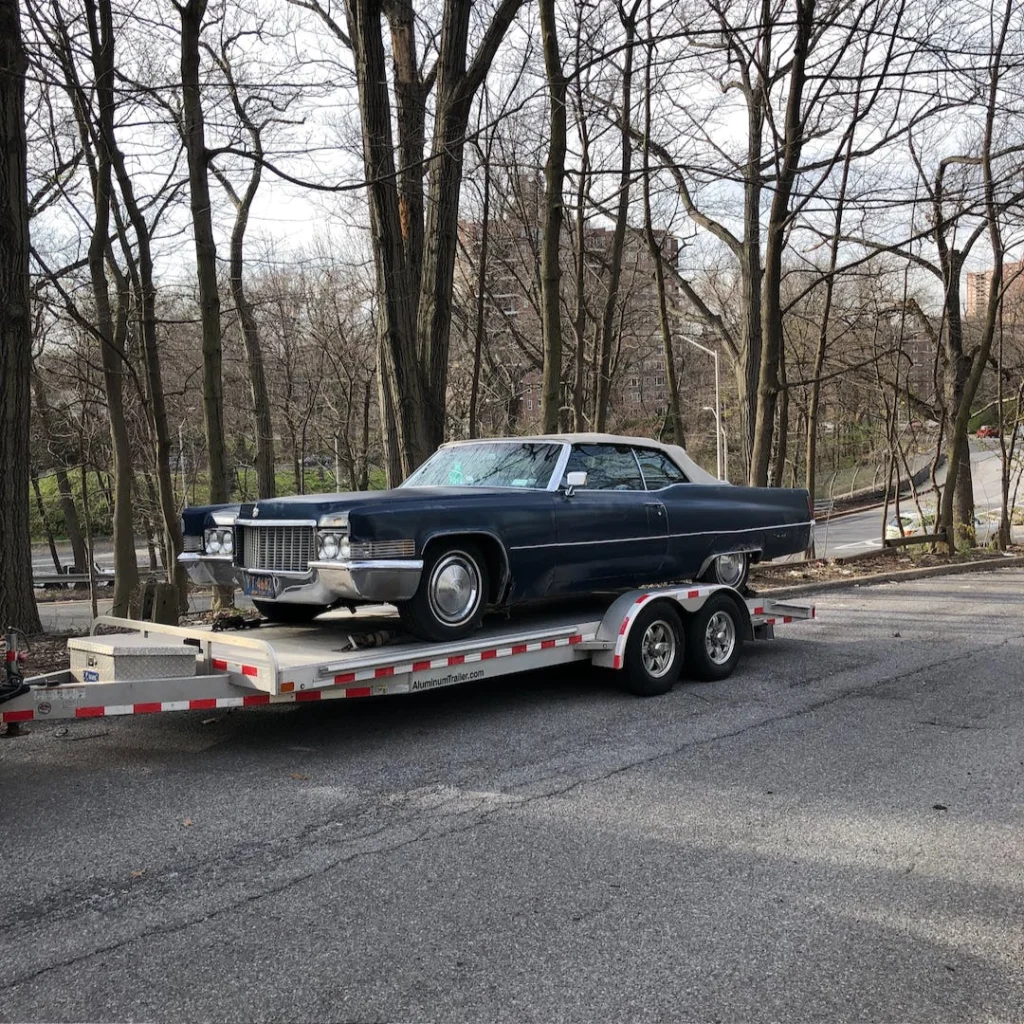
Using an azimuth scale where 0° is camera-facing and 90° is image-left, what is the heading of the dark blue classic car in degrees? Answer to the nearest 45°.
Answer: approximately 45°

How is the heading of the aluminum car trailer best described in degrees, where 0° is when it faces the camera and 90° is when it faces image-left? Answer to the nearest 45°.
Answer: approximately 45°
